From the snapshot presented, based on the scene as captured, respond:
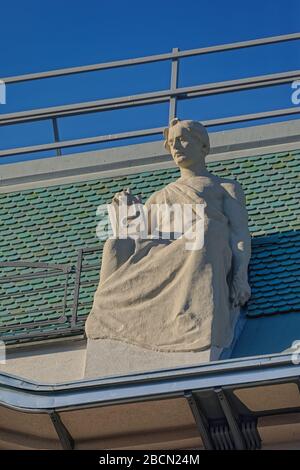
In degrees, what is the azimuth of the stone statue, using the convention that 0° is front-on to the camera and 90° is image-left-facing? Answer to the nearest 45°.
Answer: approximately 45°

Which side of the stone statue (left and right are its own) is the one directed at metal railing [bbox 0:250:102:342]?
right
